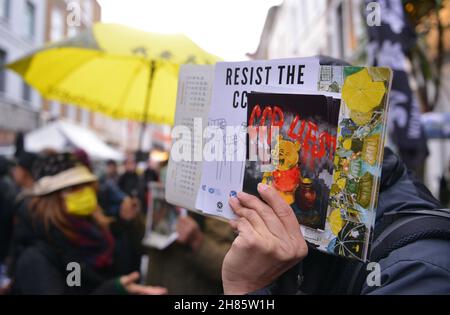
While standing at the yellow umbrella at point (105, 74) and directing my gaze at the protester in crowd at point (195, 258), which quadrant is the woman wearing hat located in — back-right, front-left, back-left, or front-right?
front-right

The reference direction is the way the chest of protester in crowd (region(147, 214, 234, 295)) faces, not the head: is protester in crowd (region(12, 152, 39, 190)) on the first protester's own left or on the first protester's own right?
on the first protester's own right

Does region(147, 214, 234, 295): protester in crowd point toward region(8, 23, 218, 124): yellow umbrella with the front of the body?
no

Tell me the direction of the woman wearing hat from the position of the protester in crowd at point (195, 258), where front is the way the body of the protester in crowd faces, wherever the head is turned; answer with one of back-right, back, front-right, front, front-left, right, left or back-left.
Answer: front

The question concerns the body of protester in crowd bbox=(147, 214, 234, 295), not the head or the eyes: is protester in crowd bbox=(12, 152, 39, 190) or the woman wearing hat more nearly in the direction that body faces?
the woman wearing hat

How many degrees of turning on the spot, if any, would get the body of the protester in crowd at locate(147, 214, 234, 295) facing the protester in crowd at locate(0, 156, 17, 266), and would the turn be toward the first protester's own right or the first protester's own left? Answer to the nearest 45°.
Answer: approximately 45° to the first protester's own right
